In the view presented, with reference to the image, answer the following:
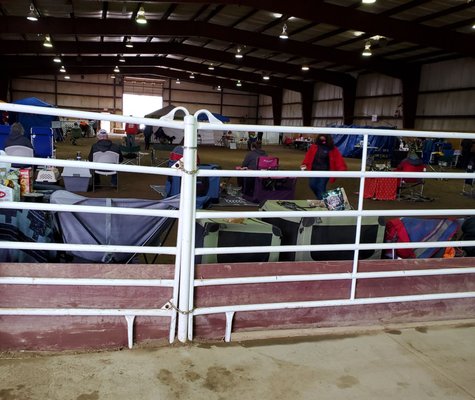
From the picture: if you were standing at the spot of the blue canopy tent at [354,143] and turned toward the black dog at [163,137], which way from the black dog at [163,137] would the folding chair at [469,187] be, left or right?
left

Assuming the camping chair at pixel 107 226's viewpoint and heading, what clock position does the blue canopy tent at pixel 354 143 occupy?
The blue canopy tent is roughly at 1 o'clock from the camping chair.

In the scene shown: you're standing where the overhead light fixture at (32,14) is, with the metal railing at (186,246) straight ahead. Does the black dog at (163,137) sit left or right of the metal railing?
left

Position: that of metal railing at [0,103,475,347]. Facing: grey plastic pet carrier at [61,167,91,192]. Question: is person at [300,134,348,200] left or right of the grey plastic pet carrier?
right

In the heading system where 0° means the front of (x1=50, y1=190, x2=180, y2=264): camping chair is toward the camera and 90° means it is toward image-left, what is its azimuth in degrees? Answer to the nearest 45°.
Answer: approximately 180°

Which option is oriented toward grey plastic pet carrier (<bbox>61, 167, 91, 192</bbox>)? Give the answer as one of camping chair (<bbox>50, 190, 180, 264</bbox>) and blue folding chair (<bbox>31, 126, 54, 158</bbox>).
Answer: the camping chair
